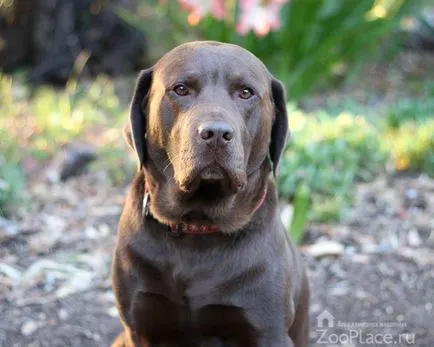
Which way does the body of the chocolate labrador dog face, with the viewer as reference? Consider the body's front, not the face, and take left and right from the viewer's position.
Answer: facing the viewer

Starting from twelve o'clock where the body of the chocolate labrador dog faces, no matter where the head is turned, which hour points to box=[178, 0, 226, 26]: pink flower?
The pink flower is roughly at 6 o'clock from the chocolate labrador dog.

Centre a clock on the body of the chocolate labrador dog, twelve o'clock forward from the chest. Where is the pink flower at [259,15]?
The pink flower is roughly at 6 o'clock from the chocolate labrador dog.
